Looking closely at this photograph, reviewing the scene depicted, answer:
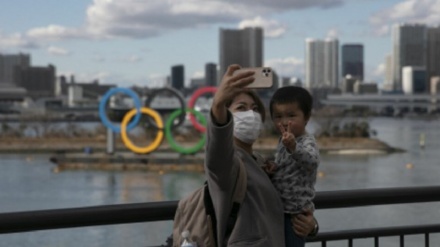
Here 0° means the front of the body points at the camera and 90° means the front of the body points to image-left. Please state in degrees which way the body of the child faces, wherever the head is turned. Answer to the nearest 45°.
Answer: approximately 45°
